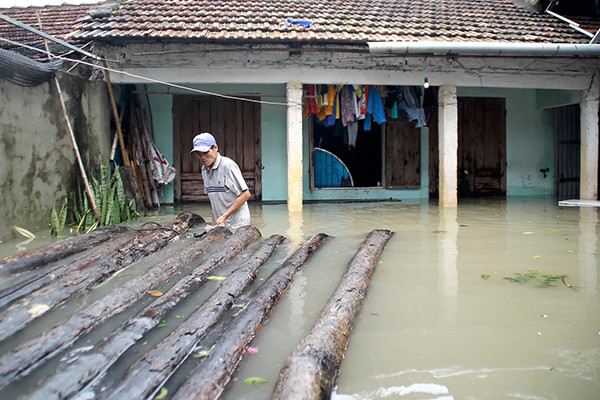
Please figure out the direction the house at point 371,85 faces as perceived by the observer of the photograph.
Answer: facing the viewer

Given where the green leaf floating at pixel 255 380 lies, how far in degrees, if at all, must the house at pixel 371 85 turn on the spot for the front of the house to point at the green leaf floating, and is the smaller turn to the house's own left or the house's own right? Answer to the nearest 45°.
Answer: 0° — it already faces it

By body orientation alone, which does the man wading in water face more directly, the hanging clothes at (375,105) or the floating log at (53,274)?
the floating log

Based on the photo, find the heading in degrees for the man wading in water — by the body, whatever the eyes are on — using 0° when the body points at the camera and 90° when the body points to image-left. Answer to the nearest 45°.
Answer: approximately 45°

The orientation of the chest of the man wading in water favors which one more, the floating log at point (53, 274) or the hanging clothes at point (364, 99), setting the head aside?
the floating log

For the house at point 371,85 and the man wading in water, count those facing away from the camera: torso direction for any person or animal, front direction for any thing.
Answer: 0

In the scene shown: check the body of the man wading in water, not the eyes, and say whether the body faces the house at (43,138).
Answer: no

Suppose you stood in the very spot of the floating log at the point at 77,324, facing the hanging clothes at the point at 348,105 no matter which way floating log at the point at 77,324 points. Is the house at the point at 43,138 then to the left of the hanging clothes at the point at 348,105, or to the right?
left

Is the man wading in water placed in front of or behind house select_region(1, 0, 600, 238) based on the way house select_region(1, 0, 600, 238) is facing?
in front

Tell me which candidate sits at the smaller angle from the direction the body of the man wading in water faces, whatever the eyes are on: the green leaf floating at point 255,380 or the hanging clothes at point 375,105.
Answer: the green leaf floating

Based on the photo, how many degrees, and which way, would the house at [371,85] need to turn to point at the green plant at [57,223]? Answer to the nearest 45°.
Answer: approximately 45° to its right

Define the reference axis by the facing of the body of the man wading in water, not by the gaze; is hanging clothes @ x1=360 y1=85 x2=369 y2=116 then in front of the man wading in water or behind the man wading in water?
behind

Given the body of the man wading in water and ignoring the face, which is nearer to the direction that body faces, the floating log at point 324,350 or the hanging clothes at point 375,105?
the floating log

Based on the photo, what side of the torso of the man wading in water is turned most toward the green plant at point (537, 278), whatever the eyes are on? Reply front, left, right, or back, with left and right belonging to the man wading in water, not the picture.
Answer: left
